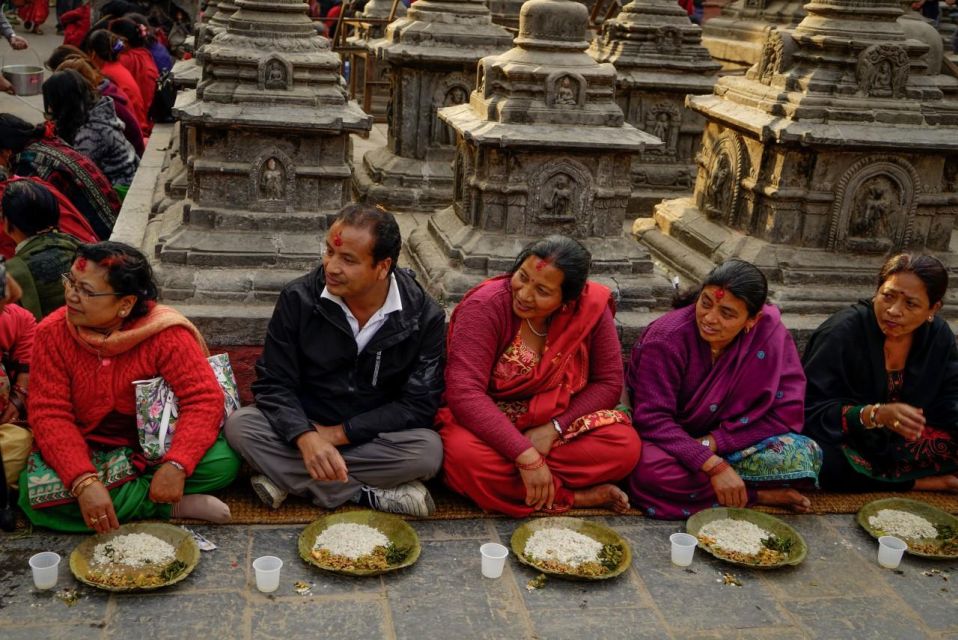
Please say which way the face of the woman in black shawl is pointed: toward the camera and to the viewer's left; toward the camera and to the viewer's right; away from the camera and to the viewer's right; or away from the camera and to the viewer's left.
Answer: toward the camera and to the viewer's left

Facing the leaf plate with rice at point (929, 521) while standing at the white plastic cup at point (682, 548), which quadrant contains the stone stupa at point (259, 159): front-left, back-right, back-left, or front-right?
back-left

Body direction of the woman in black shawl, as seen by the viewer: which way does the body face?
toward the camera

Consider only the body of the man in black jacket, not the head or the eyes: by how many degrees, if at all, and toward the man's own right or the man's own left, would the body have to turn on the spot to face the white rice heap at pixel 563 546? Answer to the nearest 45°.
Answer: approximately 45° to the man's own left

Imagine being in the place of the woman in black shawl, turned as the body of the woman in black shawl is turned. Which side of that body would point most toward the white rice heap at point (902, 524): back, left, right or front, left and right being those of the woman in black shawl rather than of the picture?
front

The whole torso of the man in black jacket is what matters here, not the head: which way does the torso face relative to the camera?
toward the camera

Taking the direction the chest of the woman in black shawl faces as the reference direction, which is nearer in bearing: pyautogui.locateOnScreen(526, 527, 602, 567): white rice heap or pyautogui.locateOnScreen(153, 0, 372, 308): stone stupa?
the white rice heap

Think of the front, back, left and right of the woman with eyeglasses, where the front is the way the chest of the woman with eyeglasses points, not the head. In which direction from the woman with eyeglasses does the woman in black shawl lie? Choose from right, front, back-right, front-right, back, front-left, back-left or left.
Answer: back-left

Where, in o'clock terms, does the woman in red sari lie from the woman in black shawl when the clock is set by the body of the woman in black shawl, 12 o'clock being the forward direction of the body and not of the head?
The woman in red sari is roughly at 2 o'clock from the woman in black shawl.

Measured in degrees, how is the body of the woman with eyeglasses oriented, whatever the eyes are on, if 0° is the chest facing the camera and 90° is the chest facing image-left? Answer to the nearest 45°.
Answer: approximately 45°

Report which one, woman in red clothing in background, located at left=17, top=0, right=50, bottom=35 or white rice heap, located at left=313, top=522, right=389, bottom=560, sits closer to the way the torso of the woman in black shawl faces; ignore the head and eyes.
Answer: the white rice heap
